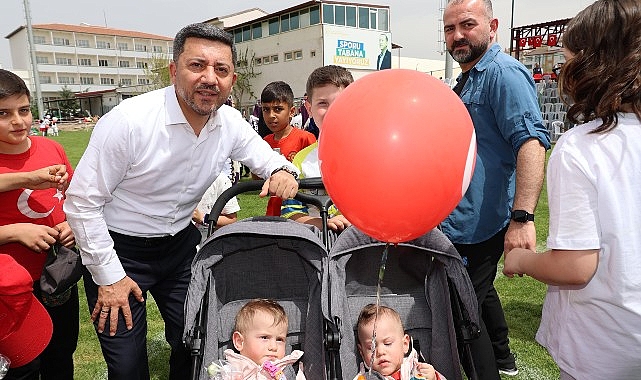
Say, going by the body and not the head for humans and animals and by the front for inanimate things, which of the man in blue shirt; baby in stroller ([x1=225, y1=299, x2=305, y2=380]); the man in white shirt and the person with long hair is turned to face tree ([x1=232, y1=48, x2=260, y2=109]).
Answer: the person with long hair

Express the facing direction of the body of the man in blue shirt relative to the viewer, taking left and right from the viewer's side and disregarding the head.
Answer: facing the viewer and to the left of the viewer

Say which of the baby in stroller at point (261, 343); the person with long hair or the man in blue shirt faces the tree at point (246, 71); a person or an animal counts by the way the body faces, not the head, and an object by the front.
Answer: the person with long hair

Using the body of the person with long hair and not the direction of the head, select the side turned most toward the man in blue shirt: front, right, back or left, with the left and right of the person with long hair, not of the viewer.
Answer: front

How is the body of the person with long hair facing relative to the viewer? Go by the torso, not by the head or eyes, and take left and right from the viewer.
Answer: facing away from the viewer and to the left of the viewer

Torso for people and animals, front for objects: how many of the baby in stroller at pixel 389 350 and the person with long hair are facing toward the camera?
1

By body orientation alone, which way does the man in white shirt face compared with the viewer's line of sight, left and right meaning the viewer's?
facing the viewer and to the right of the viewer

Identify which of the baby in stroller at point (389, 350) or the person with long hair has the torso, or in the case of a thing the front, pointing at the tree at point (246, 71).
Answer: the person with long hair

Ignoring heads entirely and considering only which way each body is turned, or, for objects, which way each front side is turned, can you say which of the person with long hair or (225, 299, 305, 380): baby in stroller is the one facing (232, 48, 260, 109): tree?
the person with long hair

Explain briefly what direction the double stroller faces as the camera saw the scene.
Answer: facing the viewer

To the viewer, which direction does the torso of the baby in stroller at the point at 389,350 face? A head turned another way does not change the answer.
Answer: toward the camera
